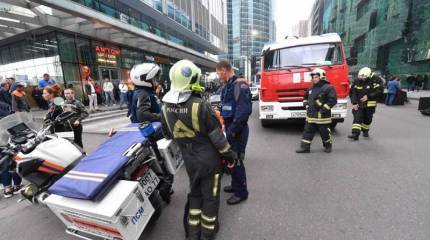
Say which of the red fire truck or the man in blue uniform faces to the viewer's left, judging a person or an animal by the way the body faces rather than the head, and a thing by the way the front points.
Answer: the man in blue uniform

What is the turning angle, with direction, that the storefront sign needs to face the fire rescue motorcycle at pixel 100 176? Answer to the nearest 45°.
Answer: approximately 45° to its right

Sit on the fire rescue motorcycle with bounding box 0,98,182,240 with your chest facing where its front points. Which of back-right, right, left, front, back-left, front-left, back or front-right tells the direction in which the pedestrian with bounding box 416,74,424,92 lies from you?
back-right

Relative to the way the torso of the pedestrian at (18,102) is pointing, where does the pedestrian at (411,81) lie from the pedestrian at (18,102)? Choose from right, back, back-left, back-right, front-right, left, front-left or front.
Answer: front-left

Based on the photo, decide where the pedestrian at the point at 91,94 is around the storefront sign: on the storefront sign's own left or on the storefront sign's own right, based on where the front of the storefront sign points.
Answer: on the storefront sign's own right

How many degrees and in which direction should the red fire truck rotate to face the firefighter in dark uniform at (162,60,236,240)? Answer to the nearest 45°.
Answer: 0° — it already faces them

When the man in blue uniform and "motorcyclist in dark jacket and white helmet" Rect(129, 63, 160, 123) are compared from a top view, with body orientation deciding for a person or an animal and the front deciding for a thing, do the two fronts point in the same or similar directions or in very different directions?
very different directions

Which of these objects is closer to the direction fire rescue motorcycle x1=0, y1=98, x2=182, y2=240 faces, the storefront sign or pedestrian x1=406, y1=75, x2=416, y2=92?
the storefront sign

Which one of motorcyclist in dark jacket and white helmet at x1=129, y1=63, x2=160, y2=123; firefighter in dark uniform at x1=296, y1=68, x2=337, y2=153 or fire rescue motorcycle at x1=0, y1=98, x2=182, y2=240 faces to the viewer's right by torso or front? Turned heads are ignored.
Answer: motorcyclist in dark jacket and white helmet at x1=129, y1=63, x2=160, y2=123

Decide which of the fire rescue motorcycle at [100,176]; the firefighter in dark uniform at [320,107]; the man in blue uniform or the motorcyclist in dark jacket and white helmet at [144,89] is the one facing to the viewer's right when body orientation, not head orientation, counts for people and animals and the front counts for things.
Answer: the motorcyclist in dark jacket and white helmet at [144,89]

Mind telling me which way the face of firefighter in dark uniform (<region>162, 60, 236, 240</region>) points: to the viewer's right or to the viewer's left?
to the viewer's right
